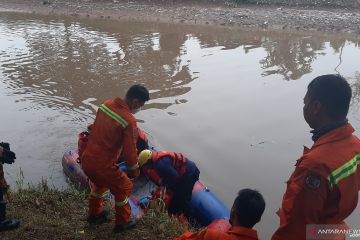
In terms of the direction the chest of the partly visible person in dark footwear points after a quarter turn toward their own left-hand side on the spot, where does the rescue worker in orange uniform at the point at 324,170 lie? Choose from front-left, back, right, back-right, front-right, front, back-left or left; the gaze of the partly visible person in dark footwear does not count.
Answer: back-right

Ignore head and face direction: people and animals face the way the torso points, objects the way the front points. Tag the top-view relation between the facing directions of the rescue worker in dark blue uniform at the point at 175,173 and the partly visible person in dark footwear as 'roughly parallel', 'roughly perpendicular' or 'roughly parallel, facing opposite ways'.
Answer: roughly parallel, facing opposite ways

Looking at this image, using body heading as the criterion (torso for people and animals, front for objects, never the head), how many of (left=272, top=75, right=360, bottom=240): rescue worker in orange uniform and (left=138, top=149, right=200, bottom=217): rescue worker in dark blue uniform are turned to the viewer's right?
0

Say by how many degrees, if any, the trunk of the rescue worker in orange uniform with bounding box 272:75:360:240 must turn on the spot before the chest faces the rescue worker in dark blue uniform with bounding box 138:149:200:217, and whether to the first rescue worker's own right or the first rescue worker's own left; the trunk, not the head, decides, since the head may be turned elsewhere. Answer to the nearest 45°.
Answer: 0° — they already face them

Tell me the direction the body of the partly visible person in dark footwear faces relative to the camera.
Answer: to the viewer's right

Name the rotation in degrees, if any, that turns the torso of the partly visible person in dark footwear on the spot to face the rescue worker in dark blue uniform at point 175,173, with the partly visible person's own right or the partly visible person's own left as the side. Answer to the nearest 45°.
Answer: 0° — they already face them

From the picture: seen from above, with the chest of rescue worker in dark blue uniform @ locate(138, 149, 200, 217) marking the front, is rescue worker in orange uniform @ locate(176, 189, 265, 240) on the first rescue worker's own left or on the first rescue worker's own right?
on the first rescue worker's own left

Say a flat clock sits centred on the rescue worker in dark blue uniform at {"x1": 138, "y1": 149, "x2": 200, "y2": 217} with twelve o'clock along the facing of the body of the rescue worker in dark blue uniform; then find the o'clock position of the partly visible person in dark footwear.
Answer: The partly visible person in dark footwear is roughly at 11 o'clock from the rescue worker in dark blue uniform.

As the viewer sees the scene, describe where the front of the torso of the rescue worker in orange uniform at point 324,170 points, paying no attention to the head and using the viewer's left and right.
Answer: facing away from the viewer and to the left of the viewer

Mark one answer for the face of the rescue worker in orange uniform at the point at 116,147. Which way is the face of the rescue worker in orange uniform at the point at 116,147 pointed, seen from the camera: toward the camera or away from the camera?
away from the camera

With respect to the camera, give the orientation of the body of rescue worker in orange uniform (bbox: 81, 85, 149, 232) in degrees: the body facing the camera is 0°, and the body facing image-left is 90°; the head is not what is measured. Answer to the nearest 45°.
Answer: approximately 225°

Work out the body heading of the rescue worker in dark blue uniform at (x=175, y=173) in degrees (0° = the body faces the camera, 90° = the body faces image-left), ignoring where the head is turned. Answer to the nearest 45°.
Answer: approximately 90°

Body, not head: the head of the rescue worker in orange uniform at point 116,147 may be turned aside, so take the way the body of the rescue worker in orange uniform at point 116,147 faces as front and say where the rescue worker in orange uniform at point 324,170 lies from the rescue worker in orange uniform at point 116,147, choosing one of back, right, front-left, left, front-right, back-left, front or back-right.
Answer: right
